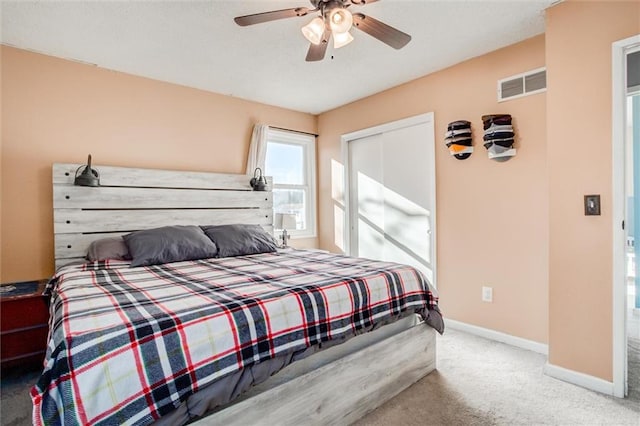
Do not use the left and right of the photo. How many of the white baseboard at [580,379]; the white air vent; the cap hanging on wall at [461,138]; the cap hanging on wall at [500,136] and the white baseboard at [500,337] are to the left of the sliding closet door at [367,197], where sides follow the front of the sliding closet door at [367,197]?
5

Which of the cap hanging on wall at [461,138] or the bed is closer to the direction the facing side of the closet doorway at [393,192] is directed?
the bed

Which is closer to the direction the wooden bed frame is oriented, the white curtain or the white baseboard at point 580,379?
the white baseboard

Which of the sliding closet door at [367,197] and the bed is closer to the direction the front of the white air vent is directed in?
the bed

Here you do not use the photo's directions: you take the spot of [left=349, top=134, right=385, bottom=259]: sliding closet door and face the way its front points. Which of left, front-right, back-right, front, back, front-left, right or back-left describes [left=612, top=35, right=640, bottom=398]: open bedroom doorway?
left

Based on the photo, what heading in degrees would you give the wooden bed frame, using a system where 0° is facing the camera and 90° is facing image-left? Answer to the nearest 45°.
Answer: approximately 315°

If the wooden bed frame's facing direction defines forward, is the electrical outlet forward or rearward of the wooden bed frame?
forward

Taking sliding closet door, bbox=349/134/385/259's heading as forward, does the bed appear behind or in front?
in front

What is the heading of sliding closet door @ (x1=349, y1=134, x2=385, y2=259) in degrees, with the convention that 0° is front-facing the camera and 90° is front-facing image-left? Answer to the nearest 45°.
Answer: approximately 45°

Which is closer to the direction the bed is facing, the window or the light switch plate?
the light switch plate

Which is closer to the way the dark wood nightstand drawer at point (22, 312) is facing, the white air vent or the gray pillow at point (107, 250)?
the white air vent

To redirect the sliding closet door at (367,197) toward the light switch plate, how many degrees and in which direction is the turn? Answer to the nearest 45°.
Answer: approximately 90° to its left
